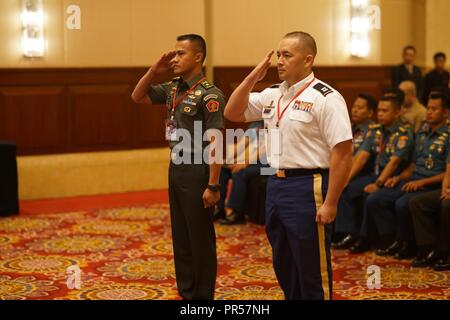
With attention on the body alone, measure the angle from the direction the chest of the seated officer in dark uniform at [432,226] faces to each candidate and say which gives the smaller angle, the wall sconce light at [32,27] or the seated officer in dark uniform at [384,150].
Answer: the wall sconce light

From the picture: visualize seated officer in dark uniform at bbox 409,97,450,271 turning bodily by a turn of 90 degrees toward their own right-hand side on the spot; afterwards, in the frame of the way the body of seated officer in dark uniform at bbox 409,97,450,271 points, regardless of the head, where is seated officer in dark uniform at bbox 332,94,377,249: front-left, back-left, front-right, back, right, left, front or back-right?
front

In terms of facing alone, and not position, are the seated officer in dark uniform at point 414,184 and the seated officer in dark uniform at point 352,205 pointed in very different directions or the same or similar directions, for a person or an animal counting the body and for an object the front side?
same or similar directions

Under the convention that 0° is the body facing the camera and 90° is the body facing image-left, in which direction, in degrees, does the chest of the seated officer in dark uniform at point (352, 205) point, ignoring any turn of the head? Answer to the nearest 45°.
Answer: approximately 45°

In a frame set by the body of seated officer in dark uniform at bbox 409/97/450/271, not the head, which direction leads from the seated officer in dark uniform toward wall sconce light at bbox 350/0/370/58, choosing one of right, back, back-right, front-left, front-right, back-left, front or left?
back-right

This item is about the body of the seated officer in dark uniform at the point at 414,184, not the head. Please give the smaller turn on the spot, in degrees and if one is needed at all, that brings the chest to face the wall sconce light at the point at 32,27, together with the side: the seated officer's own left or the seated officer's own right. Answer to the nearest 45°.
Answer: approximately 90° to the seated officer's own right

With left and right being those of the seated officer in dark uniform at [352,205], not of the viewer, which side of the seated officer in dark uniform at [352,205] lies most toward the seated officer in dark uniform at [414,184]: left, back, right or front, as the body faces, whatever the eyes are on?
left

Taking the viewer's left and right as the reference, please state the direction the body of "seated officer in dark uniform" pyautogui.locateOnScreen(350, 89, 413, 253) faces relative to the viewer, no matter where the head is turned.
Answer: facing the viewer and to the left of the viewer

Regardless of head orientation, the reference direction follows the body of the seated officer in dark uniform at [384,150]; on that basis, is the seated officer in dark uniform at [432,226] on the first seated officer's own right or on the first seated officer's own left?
on the first seated officer's own left

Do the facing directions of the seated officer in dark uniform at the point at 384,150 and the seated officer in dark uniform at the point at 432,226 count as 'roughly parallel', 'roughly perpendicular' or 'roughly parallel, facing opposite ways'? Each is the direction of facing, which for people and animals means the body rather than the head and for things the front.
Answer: roughly parallel

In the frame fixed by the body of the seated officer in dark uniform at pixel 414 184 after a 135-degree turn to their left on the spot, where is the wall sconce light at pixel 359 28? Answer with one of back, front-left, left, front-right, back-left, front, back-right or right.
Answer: left

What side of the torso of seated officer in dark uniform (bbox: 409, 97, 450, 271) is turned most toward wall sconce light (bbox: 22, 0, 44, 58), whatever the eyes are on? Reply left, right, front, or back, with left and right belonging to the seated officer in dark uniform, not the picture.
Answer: right
